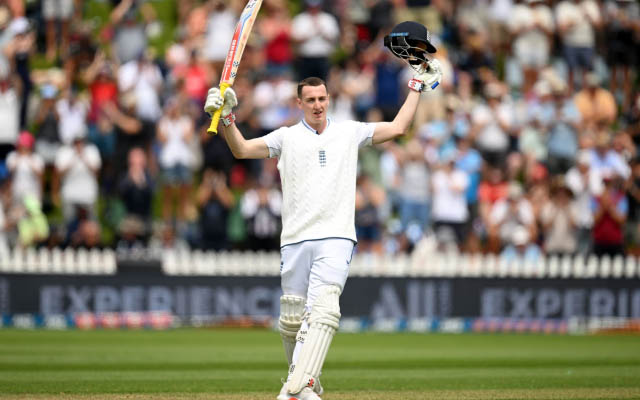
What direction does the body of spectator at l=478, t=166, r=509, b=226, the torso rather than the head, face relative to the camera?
toward the camera

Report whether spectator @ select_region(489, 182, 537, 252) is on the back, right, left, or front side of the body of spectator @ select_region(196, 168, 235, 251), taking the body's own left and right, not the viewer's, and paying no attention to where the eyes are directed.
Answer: left

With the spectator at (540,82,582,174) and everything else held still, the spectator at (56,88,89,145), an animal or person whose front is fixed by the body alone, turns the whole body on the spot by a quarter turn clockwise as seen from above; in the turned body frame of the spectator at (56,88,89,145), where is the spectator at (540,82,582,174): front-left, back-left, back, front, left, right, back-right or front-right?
back

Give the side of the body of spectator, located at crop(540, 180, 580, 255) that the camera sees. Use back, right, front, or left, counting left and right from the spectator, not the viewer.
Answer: front

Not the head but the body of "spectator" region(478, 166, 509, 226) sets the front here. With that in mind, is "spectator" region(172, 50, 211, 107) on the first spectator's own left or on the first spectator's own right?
on the first spectator's own right

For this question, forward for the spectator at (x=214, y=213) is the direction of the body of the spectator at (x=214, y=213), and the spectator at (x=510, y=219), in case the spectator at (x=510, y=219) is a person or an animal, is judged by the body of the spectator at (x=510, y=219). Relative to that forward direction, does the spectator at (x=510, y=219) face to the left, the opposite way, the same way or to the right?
the same way

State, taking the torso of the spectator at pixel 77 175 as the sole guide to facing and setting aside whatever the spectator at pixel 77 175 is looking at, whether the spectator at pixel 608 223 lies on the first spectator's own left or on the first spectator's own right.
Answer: on the first spectator's own left

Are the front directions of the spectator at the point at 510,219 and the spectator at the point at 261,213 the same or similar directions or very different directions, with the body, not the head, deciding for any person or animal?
same or similar directions

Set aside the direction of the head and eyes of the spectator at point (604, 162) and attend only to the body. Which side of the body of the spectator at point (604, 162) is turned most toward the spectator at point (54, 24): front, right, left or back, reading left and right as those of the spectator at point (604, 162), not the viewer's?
right

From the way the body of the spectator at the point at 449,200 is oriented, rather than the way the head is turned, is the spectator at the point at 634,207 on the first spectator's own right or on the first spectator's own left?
on the first spectator's own left

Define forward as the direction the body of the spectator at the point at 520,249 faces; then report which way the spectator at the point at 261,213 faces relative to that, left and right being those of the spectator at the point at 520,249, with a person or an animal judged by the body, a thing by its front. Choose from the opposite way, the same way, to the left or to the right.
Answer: the same way

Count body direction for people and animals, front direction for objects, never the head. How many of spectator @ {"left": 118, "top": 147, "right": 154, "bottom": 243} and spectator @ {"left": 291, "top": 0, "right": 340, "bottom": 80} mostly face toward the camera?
2

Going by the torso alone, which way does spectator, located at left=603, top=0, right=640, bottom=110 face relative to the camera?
toward the camera

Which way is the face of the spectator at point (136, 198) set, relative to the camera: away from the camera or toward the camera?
toward the camera

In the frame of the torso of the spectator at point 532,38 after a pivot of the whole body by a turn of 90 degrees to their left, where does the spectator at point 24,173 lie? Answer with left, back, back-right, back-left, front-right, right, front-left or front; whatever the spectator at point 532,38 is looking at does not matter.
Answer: back-right

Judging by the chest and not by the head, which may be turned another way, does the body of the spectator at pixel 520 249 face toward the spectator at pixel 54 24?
no

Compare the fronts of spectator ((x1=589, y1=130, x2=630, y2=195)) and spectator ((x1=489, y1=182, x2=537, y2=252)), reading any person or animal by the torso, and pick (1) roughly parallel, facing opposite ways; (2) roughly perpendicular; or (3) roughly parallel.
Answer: roughly parallel

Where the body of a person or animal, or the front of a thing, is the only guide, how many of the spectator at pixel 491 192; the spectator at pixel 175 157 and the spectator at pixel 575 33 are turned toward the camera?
3
